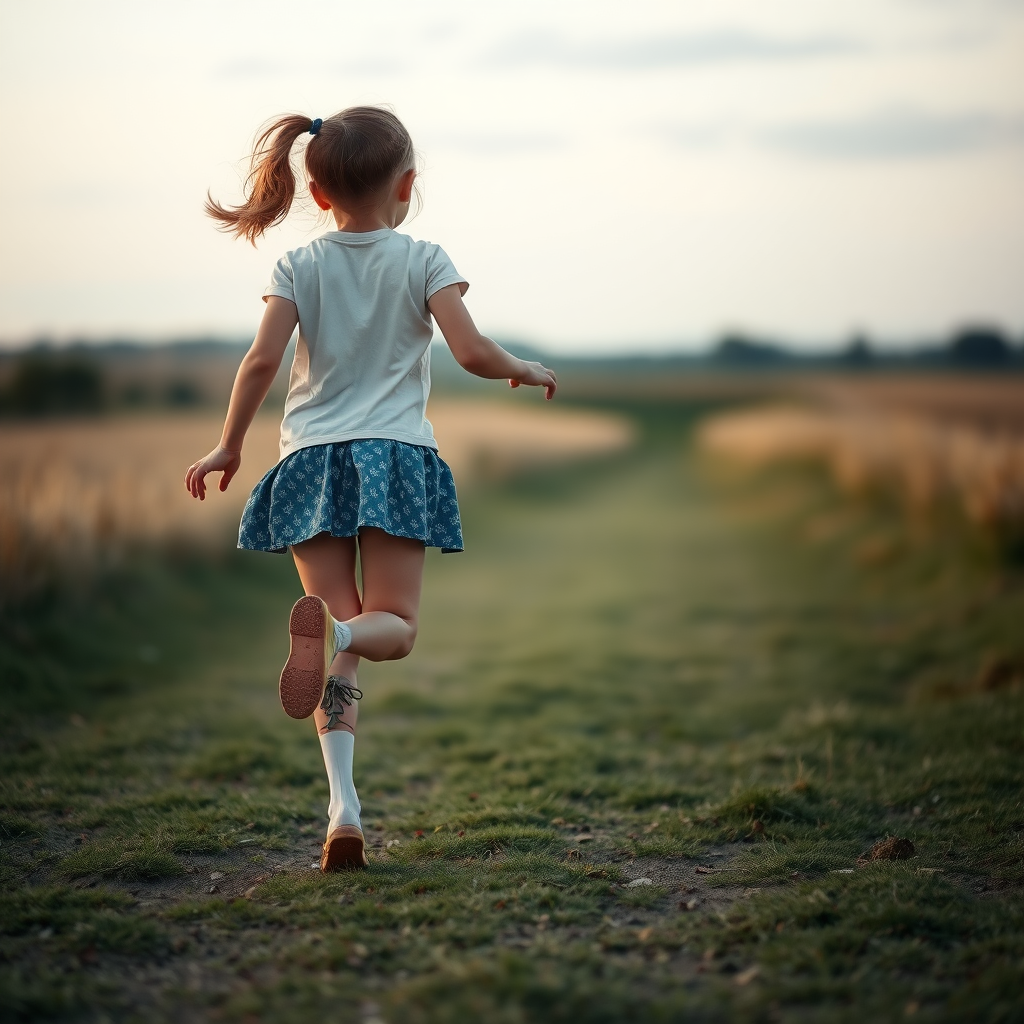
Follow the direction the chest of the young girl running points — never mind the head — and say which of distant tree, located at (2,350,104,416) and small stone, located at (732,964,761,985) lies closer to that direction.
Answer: the distant tree

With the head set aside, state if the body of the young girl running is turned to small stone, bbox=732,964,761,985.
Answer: no

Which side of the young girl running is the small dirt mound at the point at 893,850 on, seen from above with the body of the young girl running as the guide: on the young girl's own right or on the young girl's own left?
on the young girl's own right

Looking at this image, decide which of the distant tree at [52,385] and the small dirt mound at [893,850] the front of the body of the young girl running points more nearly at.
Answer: the distant tree

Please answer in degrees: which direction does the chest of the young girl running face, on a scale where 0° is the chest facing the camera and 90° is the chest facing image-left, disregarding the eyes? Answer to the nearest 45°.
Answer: approximately 180°

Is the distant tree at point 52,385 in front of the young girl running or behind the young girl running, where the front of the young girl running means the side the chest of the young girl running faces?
in front
